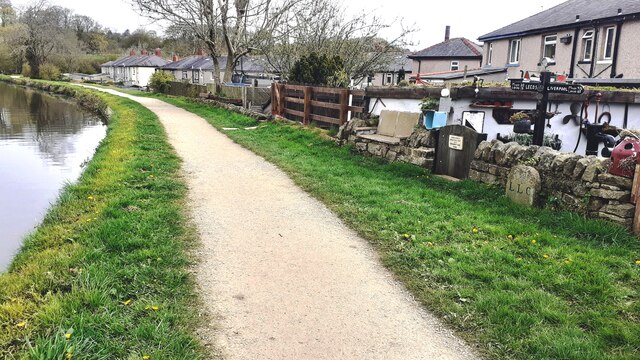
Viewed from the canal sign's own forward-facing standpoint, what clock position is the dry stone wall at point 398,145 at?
The dry stone wall is roughly at 4 o'clock from the canal sign.

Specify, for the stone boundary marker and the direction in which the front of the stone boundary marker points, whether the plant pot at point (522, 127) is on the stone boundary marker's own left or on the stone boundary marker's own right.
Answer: on the stone boundary marker's own right

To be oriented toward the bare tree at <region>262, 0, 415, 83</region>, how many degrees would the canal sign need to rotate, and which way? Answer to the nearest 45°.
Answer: approximately 135° to its right

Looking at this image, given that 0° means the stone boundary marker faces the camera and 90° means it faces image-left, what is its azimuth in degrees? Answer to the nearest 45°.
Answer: approximately 45°

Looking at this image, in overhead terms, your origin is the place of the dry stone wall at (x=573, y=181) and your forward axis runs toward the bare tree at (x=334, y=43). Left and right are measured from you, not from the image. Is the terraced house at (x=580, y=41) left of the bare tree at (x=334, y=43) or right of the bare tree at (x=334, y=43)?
right

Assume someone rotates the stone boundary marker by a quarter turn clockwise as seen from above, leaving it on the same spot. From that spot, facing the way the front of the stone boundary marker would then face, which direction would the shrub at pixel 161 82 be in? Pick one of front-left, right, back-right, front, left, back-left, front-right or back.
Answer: front

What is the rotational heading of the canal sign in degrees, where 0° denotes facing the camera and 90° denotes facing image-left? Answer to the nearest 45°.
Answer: approximately 0°

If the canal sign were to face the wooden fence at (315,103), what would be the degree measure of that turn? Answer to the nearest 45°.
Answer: approximately 135° to its right

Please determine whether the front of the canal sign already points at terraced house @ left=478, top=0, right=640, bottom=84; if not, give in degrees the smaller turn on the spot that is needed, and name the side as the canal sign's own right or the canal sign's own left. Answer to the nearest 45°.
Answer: approximately 180°
